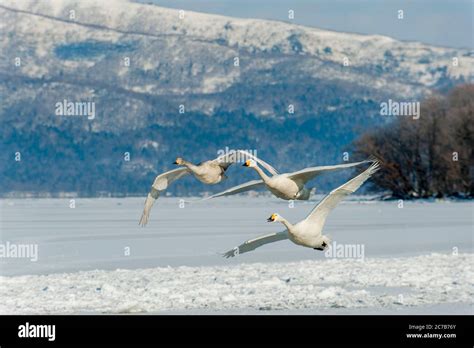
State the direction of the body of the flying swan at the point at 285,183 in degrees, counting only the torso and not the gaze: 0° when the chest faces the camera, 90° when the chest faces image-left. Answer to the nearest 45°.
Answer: approximately 45°

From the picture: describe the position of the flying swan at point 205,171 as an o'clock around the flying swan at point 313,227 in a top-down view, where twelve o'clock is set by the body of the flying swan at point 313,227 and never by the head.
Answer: the flying swan at point 205,171 is roughly at 1 o'clock from the flying swan at point 313,227.

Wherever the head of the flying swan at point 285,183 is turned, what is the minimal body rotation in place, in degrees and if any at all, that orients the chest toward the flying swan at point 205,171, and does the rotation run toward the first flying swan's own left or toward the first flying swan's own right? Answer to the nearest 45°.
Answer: approximately 45° to the first flying swan's own right
